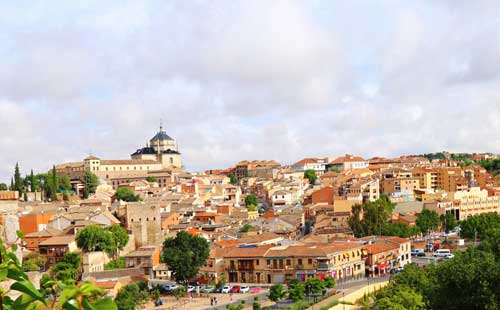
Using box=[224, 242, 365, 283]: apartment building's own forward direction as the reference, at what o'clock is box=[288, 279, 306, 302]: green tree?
The green tree is roughly at 12 o'clock from the apartment building.

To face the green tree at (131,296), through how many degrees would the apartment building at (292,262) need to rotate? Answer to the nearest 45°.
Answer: approximately 45° to its right

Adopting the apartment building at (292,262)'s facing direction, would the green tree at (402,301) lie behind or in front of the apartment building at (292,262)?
in front

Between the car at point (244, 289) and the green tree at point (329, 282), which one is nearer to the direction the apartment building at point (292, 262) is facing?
the green tree

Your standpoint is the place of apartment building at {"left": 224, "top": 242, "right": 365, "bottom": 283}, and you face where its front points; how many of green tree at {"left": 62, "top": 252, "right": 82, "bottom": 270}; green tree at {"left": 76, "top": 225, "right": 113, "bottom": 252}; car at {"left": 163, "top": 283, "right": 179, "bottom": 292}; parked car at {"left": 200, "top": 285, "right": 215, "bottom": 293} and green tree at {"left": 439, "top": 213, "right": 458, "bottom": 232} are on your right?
4

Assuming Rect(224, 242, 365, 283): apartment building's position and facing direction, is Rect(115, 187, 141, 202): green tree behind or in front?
behind

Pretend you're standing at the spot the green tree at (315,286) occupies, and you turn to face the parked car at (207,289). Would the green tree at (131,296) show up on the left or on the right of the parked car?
left

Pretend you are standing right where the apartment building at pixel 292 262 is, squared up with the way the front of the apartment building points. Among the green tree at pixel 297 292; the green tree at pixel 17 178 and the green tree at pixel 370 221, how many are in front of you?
1

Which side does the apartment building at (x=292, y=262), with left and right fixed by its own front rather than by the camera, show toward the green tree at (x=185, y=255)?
right

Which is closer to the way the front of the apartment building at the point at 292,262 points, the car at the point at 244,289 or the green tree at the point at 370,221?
the car

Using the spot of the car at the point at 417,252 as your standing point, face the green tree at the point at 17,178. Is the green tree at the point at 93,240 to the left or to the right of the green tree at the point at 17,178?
left

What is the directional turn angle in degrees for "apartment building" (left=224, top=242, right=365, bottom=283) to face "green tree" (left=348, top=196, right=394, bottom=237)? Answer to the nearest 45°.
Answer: approximately 135° to its left

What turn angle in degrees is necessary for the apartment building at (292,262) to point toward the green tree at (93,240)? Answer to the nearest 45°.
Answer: approximately 90° to its right

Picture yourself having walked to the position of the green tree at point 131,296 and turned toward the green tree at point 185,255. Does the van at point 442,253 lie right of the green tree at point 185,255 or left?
right

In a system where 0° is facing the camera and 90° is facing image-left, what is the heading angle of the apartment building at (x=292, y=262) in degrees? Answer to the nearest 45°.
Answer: approximately 0°
